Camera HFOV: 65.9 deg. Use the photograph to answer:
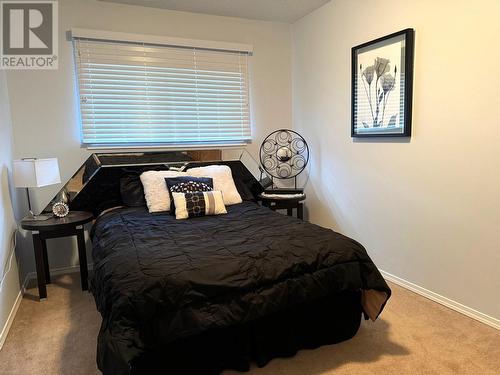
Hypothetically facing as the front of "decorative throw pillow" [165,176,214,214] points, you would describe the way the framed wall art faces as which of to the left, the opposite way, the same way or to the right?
to the right

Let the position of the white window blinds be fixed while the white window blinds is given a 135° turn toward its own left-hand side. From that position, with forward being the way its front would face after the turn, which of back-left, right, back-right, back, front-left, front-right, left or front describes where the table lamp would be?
back

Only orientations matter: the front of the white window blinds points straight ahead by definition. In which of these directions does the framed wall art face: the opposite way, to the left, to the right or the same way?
to the right

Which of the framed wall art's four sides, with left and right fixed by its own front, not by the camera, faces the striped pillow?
front

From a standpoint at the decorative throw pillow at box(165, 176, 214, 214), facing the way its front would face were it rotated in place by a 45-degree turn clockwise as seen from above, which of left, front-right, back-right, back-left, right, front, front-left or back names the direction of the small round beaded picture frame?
front-right

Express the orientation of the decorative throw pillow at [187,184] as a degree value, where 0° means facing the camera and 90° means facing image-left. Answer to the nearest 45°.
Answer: approximately 0°

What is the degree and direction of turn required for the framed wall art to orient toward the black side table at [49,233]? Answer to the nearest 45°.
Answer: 0° — it already faces it

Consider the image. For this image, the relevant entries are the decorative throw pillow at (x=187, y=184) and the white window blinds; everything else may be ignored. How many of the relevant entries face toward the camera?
2

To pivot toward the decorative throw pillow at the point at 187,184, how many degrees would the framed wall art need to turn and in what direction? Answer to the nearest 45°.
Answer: approximately 45° to its right

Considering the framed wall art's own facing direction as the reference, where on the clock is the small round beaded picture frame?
The small round beaded picture frame is roughly at 1 o'clock from the framed wall art.

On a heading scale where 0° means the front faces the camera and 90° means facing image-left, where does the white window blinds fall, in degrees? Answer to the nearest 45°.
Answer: approximately 0°

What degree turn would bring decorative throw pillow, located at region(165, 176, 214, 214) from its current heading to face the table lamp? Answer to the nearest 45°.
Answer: approximately 90° to its right
